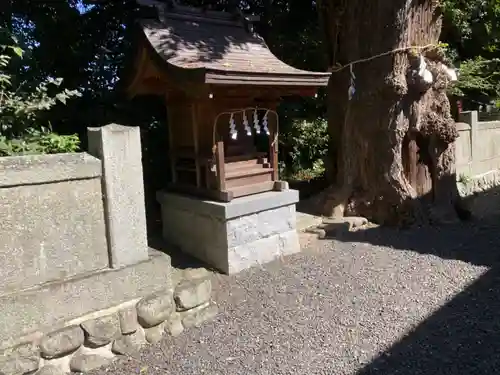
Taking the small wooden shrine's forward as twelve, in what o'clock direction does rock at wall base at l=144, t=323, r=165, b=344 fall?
The rock at wall base is roughly at 2 o'clock from the small wooden shrine.

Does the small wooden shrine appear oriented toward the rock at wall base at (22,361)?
no

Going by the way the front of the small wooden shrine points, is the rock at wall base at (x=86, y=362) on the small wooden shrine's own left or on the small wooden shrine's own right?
on the small wooden shrine's own right

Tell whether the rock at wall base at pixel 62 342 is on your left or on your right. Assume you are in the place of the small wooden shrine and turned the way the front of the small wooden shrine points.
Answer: on your right

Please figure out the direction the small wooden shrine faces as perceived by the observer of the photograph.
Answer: facing the viewer and to the right of the viewer

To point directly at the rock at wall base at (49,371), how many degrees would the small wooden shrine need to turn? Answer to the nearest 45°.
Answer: approximately 90° to its right

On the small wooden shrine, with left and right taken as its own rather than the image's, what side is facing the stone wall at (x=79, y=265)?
right

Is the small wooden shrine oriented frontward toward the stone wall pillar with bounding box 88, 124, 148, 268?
no

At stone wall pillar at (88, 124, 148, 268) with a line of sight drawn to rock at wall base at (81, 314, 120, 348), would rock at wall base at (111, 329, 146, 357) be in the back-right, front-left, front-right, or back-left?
front-left

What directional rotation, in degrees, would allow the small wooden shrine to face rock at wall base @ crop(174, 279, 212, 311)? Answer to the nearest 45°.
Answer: approximately 45° to its right

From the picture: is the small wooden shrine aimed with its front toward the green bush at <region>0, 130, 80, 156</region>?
no
